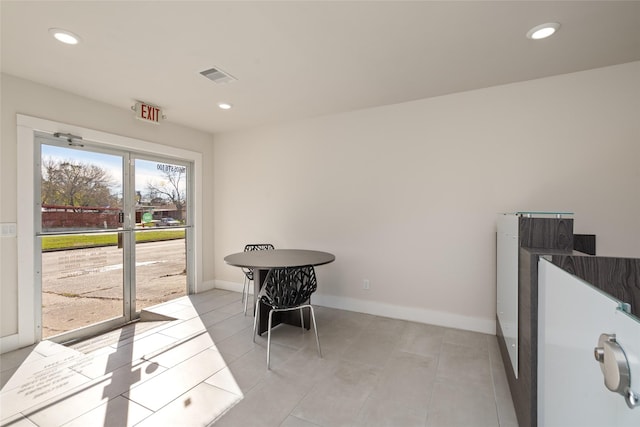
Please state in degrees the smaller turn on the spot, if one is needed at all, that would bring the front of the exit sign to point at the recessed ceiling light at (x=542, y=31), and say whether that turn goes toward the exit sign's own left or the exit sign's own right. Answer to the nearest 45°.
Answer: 0° — it already faces it

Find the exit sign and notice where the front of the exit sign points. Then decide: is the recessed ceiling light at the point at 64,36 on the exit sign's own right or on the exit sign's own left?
on the exit sign's own right

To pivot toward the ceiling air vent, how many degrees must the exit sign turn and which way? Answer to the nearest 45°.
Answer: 0° — it already faces it

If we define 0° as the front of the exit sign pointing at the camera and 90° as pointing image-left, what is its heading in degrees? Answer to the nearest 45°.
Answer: approximately 315°

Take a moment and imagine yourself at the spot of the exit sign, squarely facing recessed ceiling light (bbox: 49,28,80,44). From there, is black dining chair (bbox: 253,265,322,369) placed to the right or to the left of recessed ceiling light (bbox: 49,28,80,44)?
left

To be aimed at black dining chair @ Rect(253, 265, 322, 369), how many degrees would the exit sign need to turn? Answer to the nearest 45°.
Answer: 0° — it already faces it
